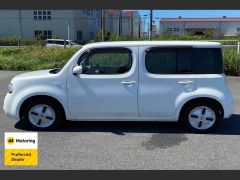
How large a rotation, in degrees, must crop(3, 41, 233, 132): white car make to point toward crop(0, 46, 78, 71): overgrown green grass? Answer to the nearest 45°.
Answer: approximately 90° to its right

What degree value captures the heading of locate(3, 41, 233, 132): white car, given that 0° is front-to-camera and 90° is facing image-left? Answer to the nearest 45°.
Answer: approximately 90°

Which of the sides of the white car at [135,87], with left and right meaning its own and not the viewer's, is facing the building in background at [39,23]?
right

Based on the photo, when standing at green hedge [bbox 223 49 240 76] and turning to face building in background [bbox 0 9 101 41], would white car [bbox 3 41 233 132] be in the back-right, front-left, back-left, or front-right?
back-left

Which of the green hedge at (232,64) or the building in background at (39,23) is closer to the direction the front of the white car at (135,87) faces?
the building in background

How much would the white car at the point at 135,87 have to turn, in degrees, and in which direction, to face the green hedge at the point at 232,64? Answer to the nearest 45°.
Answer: approximately 135° to its right

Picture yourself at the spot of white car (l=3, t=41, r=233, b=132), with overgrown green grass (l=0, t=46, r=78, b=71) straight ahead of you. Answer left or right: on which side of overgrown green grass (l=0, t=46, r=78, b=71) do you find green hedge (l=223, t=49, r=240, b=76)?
right
